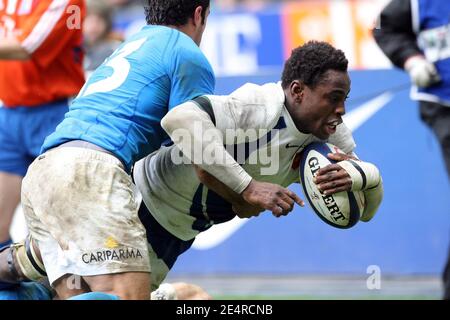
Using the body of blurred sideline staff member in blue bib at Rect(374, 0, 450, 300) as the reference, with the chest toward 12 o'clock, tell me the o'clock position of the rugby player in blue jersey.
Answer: The rugby player in blue jersey is roughly at 1 o'clock from the blurred sideline staff member in blue bib.

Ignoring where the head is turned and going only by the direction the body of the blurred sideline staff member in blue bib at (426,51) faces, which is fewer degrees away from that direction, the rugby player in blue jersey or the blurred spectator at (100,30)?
the rugby player in blue jersey

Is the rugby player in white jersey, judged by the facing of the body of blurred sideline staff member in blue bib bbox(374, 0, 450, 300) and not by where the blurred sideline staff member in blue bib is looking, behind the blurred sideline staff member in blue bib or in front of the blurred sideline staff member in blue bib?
in front

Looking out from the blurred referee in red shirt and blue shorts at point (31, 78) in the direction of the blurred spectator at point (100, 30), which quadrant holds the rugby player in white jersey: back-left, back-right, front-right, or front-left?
back-right

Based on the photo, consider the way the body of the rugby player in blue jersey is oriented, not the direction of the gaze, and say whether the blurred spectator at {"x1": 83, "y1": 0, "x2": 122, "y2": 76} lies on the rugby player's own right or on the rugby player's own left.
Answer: on the rugby player's own left

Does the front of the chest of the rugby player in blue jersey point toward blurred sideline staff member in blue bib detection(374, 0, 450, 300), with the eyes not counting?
yes

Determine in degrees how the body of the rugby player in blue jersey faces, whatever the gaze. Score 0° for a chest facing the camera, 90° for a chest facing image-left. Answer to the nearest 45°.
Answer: approximately 225°
